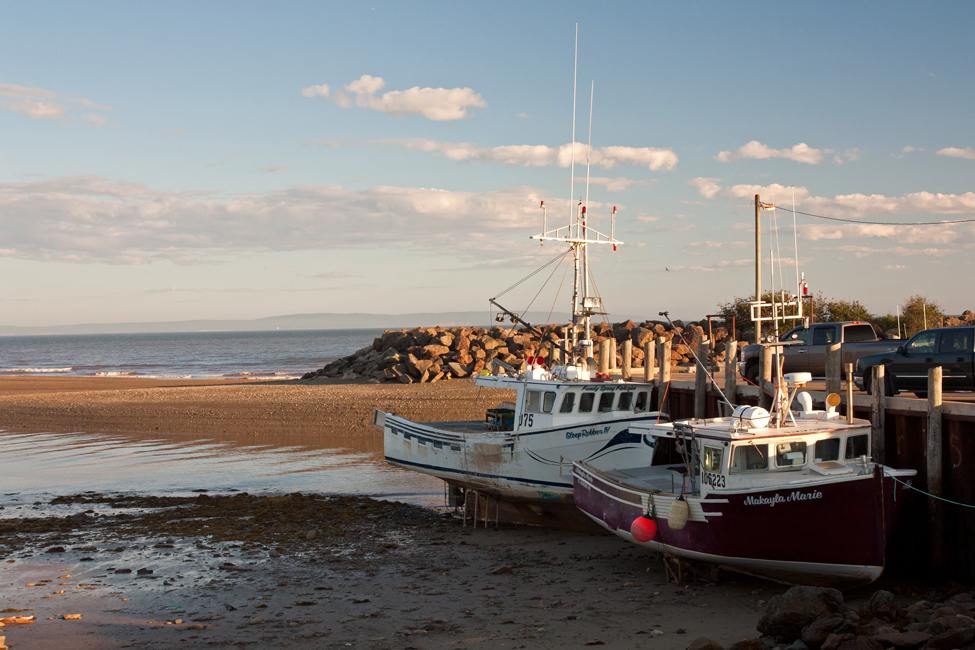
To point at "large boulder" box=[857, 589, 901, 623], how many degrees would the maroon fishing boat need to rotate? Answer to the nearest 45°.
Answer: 0° — it already faces it

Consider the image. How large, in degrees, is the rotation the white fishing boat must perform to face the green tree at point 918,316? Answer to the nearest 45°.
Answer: approximately 90° to its left

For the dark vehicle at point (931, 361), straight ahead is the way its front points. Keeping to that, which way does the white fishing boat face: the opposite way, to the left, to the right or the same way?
the opposite way

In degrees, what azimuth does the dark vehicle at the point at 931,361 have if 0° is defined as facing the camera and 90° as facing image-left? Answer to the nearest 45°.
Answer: approximately 90°

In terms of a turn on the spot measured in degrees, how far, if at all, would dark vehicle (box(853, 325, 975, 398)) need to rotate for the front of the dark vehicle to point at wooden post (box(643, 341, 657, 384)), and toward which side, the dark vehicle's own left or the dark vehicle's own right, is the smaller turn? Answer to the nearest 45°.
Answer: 0° — it already faces it

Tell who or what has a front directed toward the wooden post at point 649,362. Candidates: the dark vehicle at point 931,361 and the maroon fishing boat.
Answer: the dark vehicle

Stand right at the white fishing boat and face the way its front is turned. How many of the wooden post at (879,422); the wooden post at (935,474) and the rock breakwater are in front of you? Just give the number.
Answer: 2

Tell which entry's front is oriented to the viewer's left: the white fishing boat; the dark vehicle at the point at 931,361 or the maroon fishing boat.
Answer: the dark vehicle
